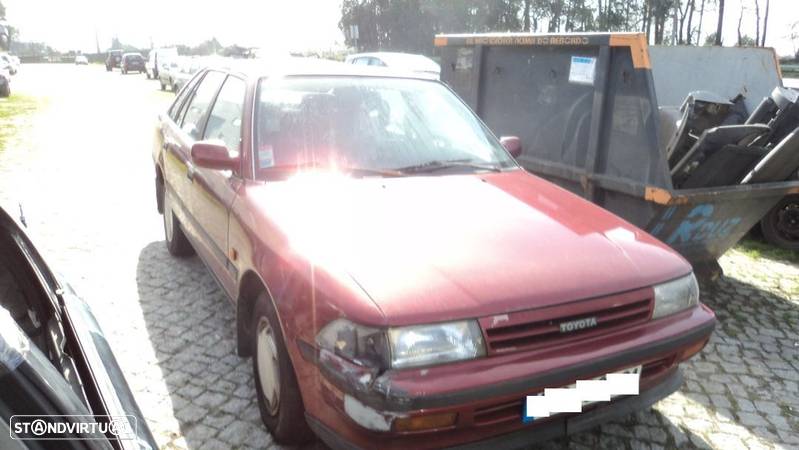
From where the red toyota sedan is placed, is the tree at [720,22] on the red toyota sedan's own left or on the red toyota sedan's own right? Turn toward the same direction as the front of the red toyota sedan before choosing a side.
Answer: on the red toyota sedan's own left

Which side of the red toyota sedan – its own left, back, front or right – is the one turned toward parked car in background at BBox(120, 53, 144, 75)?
back

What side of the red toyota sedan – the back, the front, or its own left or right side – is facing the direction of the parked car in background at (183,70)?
back

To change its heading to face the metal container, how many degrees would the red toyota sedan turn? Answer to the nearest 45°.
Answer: approximately 90° to its left

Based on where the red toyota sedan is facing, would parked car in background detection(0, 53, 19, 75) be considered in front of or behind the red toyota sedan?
behind

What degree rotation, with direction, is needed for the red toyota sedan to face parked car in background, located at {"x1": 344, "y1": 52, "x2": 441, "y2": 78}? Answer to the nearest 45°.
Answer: approximately 135° to its left

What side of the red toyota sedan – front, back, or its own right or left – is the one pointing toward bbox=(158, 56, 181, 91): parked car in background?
back

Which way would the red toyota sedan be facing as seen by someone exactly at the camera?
facing the viewer and to the right of the viewer

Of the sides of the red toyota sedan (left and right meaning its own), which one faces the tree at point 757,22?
left
